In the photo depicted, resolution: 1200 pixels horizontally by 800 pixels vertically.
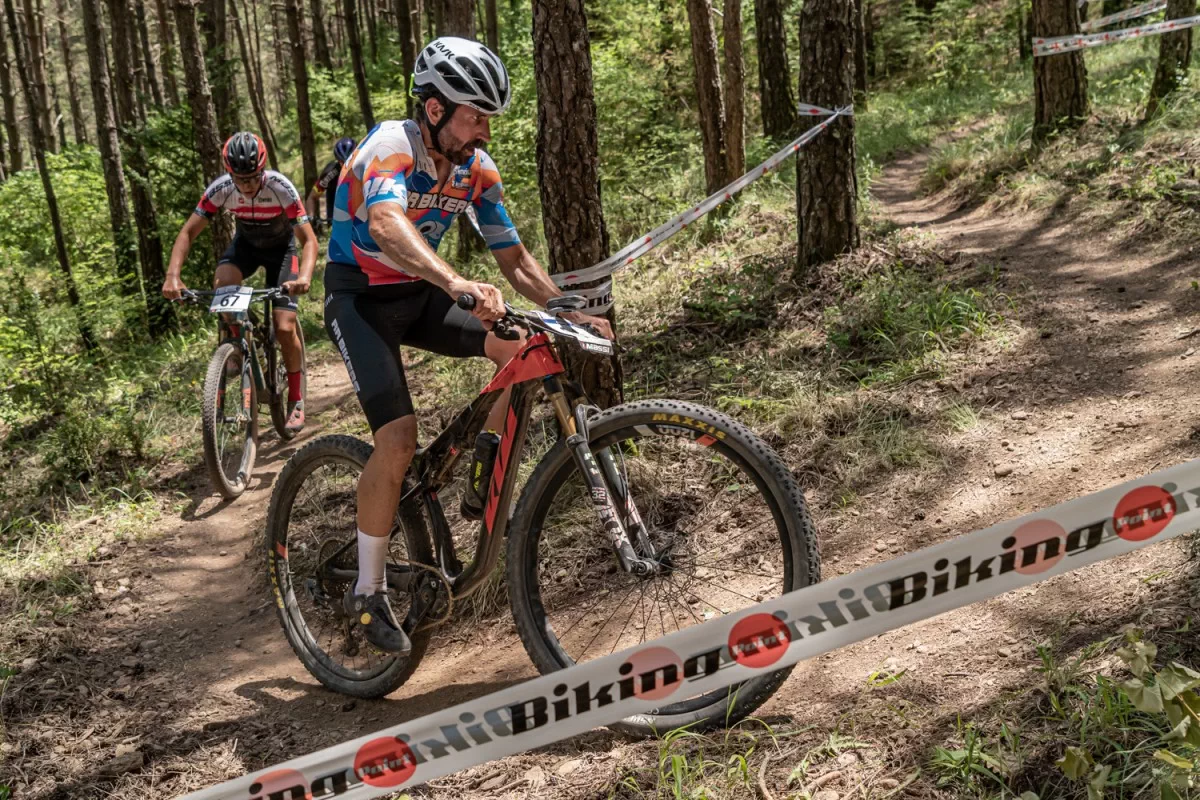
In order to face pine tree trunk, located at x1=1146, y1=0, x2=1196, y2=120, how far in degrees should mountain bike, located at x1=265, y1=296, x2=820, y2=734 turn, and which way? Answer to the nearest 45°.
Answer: approximately 90° to its left

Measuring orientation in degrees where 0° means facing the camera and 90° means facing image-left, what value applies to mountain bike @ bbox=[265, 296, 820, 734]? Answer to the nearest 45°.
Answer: approximately 315°

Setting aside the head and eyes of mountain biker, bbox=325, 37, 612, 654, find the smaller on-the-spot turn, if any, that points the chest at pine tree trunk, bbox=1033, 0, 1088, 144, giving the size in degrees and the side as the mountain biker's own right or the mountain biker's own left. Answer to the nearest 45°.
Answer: approximately 90° to the mountain biker's own left

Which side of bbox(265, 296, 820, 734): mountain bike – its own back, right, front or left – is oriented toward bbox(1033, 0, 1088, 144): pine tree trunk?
left

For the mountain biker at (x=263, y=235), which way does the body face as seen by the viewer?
toward the camera

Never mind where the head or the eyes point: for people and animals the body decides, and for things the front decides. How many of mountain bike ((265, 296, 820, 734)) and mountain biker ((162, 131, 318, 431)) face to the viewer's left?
0

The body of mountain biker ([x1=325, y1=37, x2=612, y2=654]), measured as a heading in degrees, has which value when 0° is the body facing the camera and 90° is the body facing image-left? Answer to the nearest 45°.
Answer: approximately 315°
